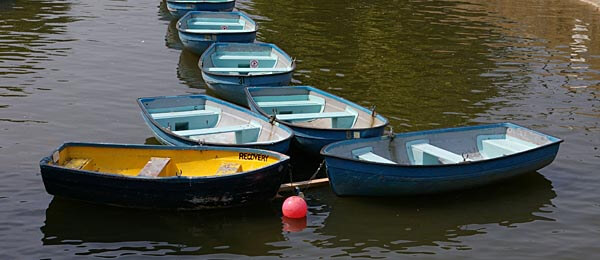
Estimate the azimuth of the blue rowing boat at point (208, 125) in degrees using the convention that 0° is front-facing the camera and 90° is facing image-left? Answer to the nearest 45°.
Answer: approximately 315°

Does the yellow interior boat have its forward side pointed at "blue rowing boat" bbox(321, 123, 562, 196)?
yes

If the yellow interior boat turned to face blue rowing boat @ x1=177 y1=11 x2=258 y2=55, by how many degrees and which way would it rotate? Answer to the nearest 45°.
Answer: approximately 90° to its left

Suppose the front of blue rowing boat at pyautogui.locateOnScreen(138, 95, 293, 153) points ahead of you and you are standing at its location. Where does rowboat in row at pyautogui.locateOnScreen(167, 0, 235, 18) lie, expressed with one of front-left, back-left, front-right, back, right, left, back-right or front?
back-left

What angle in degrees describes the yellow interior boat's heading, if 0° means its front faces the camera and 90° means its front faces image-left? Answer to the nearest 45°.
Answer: approximately 270°

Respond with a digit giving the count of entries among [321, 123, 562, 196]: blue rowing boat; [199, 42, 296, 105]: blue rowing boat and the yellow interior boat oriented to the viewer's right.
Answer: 1
